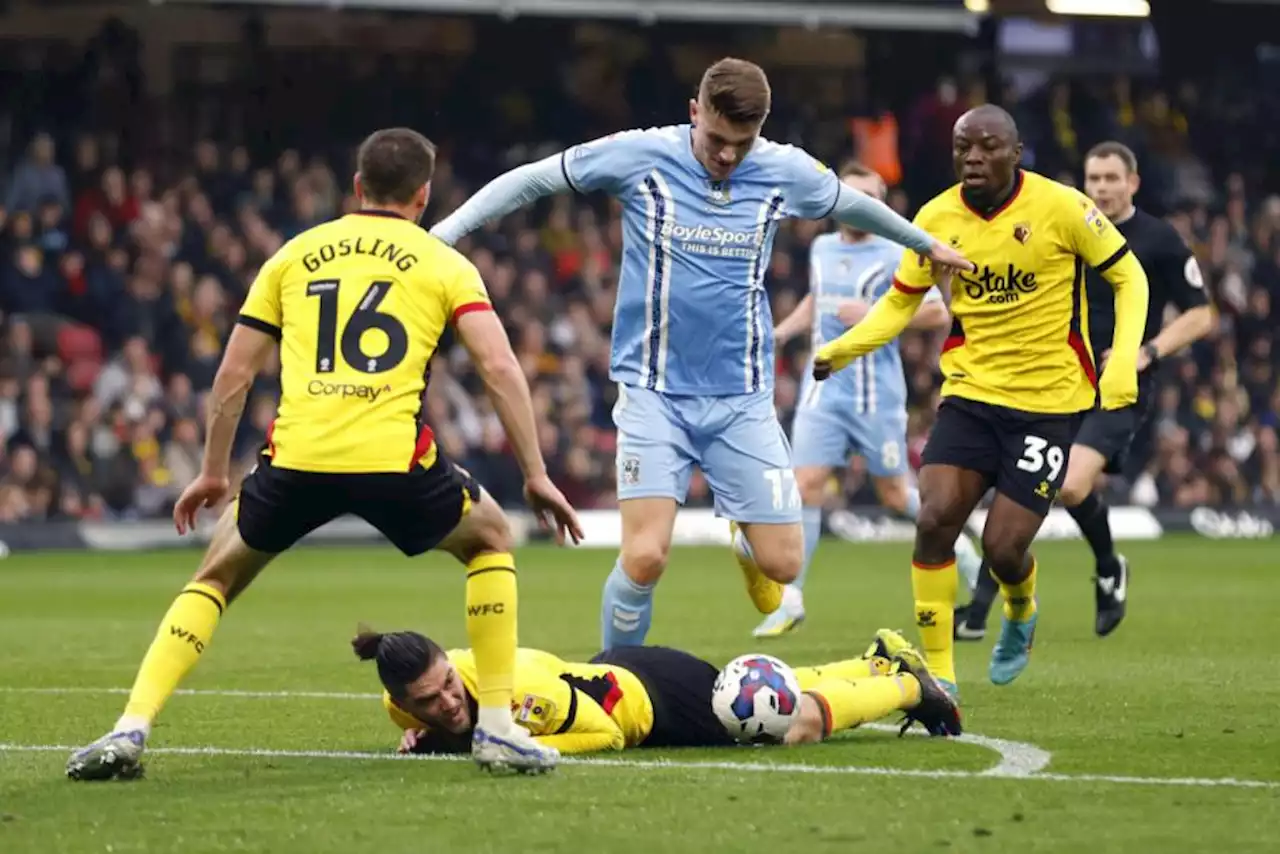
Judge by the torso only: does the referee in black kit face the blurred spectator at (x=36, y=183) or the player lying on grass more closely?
the player lying on grass

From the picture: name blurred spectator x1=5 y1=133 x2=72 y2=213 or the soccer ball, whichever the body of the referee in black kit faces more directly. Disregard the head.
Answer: the soccer ball

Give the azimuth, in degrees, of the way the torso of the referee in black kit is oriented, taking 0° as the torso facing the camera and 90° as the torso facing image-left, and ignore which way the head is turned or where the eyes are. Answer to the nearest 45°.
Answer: approximately 45°

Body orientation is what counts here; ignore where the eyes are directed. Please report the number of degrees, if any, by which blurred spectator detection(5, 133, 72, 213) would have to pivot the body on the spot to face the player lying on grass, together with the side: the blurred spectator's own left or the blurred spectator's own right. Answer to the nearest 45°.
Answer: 0° — they already face them

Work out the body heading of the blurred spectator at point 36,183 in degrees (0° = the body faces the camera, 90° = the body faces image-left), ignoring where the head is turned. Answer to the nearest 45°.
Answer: approximately 0°
